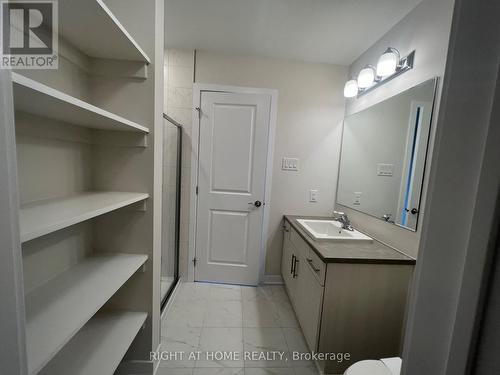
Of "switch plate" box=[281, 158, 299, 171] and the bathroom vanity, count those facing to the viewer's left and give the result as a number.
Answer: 1

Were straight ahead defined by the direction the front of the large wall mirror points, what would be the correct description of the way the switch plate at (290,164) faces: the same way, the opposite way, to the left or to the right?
to the left

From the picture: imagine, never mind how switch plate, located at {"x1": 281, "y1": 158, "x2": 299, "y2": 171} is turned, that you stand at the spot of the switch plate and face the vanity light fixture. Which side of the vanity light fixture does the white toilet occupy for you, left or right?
right

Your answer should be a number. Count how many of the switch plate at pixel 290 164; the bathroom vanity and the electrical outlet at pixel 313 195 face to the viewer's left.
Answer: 1

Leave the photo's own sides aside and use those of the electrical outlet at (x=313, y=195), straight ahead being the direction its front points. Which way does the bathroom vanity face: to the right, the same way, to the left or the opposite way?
to the right

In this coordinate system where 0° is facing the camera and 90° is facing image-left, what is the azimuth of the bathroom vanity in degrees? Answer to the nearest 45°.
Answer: approximately 90°

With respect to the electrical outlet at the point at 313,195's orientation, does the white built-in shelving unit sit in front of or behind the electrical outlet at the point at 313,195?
in front

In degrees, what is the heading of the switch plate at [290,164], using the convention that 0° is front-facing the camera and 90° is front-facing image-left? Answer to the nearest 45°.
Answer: approximately 0°

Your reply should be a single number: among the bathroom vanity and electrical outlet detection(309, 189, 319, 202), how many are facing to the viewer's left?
1

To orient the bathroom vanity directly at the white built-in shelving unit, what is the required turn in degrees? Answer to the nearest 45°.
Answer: approximately 45° to its left

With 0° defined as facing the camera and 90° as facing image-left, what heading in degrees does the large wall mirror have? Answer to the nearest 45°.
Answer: approximately 45°
